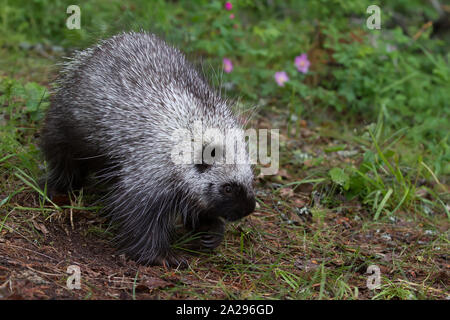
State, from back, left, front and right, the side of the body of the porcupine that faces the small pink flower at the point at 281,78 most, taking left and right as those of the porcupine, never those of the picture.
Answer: left

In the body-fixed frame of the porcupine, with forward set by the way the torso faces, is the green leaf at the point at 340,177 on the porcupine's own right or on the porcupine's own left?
on the porcupine's own left

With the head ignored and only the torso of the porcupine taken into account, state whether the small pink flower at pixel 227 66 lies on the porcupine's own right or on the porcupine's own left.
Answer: on the porcupine's own left

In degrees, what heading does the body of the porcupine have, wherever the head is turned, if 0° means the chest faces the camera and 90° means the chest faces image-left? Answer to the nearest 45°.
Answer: approximately 315°

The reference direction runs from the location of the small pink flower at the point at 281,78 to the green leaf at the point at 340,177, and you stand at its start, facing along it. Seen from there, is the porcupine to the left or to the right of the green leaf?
right

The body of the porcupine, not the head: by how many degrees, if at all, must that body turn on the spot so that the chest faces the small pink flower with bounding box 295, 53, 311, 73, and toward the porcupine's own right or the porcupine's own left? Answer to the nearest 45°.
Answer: approximately 90° to the porcupine's own left
